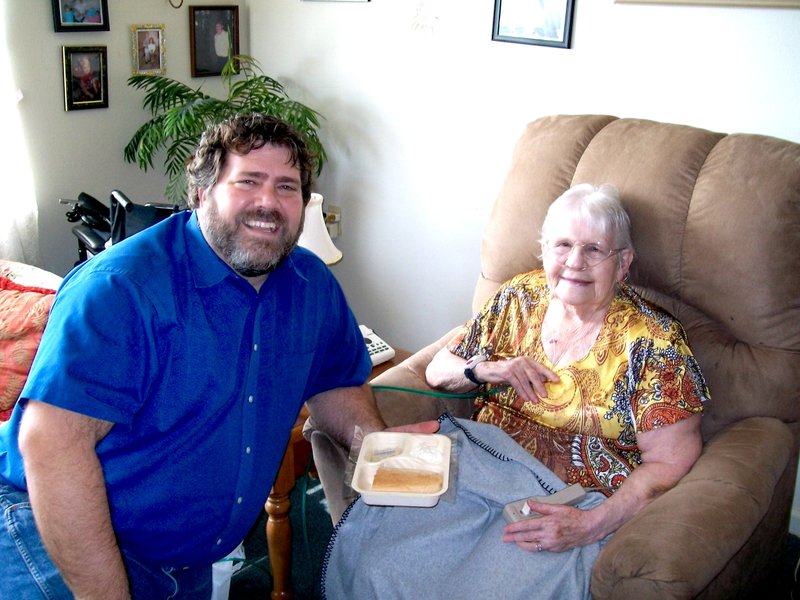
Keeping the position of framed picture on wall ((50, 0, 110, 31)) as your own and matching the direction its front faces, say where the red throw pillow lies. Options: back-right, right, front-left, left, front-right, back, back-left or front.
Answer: front

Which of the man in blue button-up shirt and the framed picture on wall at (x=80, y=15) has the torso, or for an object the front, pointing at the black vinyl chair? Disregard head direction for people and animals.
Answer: the framed picture on wall

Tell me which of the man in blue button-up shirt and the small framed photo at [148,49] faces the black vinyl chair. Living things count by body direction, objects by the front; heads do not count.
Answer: the small framed photo

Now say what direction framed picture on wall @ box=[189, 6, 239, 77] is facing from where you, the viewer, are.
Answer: facing the viewer

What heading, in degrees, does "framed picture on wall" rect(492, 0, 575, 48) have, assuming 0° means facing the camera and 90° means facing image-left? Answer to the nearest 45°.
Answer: approximately 0°

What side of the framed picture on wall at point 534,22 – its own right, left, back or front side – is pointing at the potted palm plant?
right

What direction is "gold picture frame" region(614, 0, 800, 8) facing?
toward the camera

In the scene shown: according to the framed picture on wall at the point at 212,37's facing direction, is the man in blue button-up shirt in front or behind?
in front

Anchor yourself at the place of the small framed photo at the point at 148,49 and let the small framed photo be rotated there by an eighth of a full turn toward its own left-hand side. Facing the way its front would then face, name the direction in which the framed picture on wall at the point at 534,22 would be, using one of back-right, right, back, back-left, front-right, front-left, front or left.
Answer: front

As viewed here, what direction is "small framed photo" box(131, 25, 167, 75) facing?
toward the camera

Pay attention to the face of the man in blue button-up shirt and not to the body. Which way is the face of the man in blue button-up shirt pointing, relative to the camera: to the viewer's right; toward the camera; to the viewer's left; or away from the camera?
toward the camera

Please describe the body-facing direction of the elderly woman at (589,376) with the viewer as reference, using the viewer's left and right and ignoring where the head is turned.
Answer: facing the viewer and to the left of the viewer

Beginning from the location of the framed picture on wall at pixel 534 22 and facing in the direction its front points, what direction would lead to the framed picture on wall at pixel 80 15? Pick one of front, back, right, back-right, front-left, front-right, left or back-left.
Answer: right
